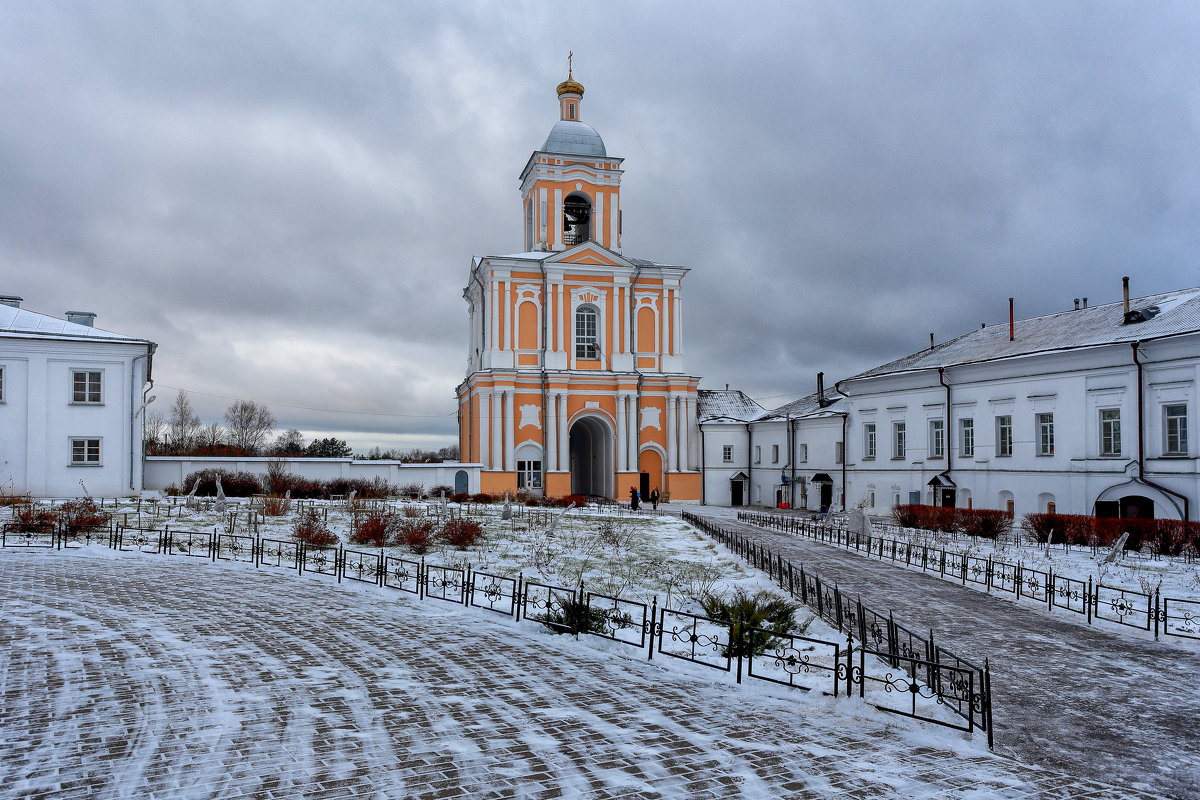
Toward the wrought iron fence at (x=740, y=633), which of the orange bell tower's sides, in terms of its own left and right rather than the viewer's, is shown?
front

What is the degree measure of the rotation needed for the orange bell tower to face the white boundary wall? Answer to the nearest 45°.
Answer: approximately 45° to its right

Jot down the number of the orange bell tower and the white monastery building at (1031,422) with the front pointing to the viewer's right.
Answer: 0

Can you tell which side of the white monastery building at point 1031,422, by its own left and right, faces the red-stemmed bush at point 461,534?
front

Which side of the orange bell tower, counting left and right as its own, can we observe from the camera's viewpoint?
front

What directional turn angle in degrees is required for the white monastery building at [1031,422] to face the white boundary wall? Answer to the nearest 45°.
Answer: approximately 45° to its right

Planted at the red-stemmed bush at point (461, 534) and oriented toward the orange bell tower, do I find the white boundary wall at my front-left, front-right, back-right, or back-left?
front-left

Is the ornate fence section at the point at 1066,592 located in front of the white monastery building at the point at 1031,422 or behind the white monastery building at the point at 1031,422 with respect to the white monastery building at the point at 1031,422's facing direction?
in front

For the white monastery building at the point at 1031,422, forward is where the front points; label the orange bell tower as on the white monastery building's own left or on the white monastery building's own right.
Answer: on the white monastery building's own right

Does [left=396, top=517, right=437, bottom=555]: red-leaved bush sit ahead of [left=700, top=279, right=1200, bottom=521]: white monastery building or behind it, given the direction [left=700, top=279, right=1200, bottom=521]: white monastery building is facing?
ahead

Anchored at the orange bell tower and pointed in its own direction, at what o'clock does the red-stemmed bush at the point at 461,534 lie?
The red-stemmed bush is roughly at 12 o'clock from the orange bell tower.
